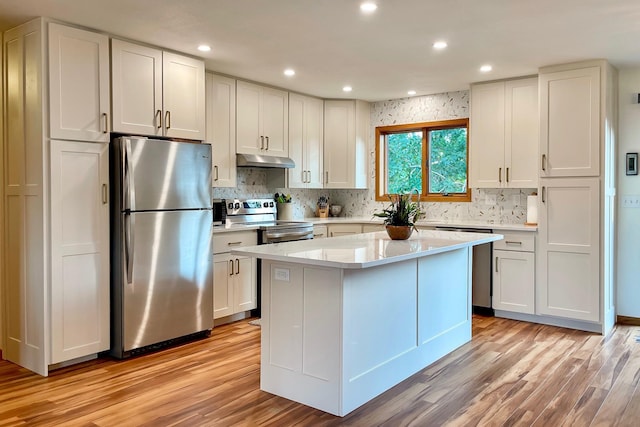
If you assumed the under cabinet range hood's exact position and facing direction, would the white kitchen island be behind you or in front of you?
in front

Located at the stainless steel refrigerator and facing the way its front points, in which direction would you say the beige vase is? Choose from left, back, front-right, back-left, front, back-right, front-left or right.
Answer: left

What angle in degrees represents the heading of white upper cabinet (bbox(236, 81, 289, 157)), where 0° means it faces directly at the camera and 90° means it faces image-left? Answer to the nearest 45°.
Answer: approximately 315°

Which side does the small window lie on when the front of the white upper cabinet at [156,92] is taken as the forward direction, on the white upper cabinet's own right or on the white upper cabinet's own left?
on the white upper cabinet's own left

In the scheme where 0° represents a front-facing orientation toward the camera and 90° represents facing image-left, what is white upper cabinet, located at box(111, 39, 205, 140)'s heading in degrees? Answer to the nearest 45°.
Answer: approximately 315°

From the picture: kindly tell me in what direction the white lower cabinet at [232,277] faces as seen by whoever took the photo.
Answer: facing the viewer and to the right of the viewer

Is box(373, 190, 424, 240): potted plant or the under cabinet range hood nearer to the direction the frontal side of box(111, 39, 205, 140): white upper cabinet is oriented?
the potted plant

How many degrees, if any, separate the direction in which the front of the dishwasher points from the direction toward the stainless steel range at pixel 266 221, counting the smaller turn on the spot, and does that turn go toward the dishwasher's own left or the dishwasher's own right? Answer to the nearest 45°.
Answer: approximately 45° to the dishwasher's own right

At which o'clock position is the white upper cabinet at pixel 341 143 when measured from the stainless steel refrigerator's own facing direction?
The white upper cabinet is roughly at 9 o'clock from the stainless steel refrigerator.

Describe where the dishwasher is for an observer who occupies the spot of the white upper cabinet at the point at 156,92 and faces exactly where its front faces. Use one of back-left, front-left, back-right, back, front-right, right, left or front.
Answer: front-left

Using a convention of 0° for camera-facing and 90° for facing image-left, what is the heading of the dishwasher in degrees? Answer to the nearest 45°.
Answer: approximately 45°
